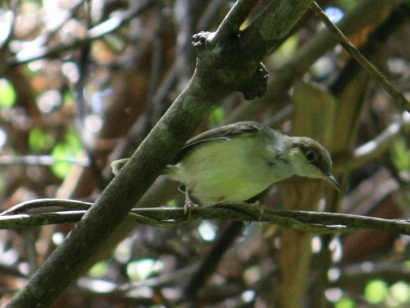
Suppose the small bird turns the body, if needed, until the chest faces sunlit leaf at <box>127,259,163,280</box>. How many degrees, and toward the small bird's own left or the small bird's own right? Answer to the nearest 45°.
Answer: approximately 135° to the small bird's own left

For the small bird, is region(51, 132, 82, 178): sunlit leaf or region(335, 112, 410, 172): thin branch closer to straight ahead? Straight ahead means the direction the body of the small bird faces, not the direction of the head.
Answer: the thin branch

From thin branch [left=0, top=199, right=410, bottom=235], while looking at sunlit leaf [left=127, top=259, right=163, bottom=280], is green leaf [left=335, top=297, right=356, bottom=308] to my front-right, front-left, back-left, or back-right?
front-right

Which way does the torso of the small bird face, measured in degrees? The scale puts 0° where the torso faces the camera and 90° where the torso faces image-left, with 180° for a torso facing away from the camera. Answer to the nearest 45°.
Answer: approximately 270°

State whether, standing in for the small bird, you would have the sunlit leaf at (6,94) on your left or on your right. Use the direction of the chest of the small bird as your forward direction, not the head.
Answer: on your left

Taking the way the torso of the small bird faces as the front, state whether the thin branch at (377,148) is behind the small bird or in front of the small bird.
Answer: in front
